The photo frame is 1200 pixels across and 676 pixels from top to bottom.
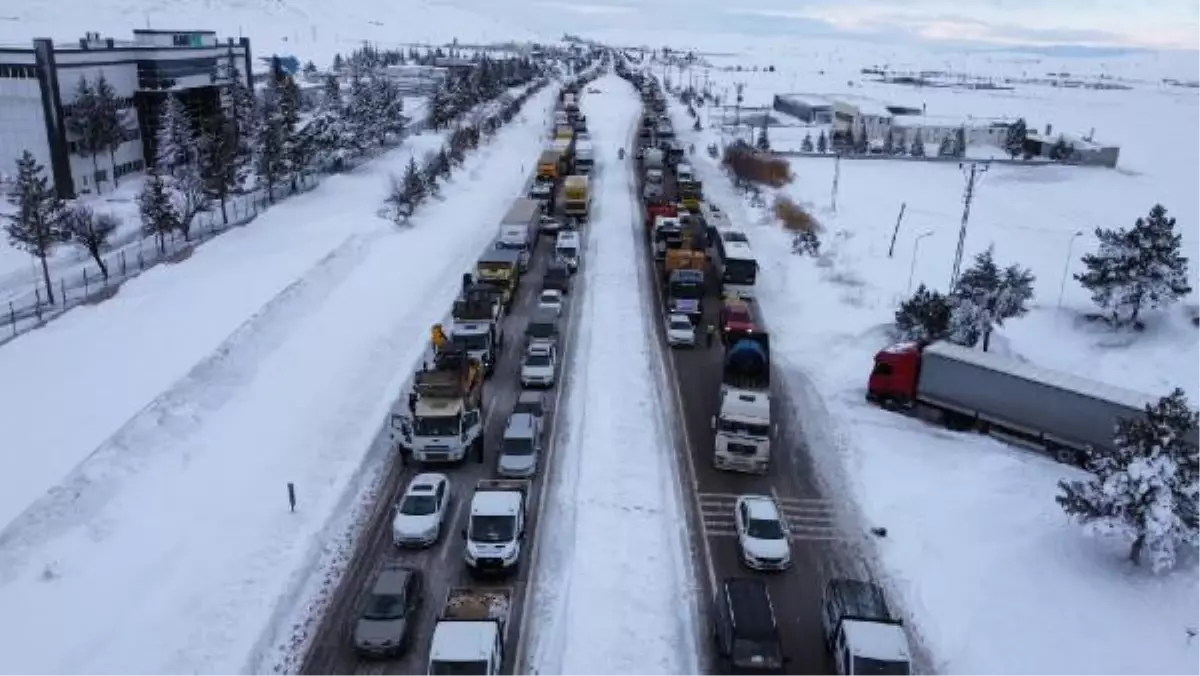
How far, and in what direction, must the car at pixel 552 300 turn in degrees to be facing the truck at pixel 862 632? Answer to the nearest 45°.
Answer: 0° — it already faces it

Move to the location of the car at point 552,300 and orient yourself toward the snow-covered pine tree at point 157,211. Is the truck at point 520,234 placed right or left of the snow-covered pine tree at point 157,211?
right

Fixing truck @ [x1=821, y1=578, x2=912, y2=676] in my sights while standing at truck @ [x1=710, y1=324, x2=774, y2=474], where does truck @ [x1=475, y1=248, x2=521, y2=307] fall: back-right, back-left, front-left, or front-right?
back-right

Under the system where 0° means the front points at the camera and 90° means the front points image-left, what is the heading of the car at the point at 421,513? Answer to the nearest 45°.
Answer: approximately 0°

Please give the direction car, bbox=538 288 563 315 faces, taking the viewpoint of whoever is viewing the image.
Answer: facing the viewer

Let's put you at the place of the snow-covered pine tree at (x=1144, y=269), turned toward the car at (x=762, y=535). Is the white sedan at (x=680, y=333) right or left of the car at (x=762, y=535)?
right

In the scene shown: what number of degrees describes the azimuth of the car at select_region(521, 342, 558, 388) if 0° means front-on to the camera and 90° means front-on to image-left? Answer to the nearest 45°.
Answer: approximately 0°
